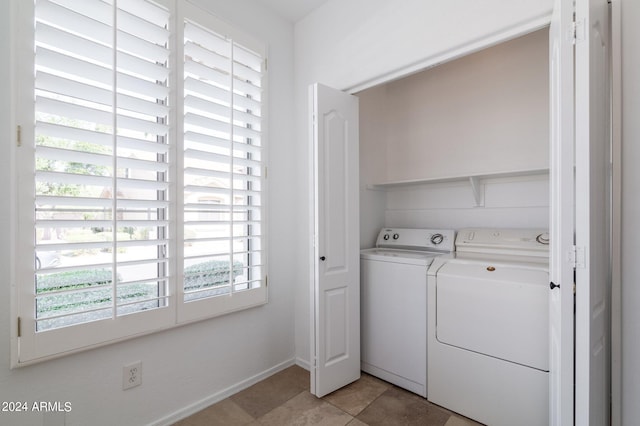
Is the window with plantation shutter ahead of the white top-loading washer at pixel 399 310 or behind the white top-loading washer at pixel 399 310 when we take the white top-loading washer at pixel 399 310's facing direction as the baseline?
ahead

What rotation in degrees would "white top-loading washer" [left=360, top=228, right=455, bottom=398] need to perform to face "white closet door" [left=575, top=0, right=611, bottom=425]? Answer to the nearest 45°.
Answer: approximately 90° to its left

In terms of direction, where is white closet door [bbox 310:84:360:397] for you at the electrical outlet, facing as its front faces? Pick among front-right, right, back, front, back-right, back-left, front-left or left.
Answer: front-left

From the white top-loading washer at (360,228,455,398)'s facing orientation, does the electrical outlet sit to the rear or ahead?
ahead

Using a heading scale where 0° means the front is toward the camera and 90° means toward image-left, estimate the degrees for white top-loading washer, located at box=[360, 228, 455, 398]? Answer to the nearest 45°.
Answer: approximately 45°

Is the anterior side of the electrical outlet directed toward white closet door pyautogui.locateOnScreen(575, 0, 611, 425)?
yes
